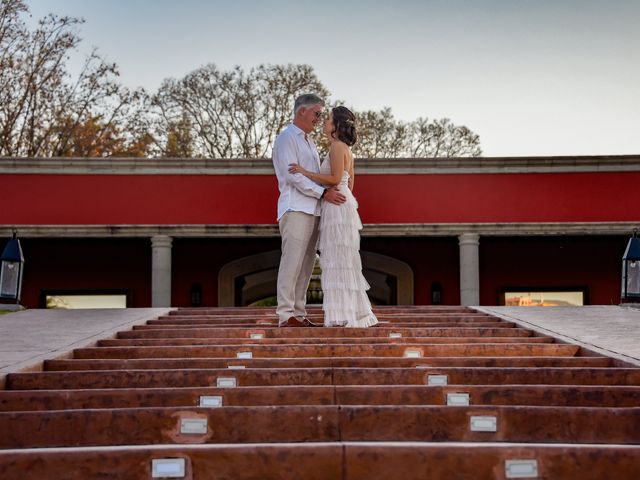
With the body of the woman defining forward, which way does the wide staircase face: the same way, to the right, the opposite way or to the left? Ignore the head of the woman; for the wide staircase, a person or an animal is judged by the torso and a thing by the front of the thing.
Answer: to the left

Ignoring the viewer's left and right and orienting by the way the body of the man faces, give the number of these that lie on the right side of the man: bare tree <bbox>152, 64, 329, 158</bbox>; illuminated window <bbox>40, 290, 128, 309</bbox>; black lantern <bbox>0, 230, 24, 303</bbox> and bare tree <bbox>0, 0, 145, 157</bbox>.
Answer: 0

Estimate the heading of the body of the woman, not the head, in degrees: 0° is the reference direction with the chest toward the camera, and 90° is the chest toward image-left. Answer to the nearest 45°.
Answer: approximately 90°

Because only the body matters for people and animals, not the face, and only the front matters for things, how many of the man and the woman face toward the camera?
0

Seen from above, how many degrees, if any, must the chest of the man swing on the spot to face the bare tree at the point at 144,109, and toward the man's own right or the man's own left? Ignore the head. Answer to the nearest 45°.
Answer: approximately 90° to the man's own left

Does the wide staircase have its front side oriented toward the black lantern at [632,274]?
no

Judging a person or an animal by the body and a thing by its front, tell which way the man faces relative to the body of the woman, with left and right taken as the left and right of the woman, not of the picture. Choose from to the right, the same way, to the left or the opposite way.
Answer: the opposite way

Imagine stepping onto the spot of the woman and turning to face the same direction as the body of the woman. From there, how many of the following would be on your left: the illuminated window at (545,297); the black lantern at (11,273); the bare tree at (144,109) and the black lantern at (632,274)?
0

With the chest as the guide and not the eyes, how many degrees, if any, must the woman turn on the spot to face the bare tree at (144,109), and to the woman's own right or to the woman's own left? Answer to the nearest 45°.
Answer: approximately 90° to the woman's own right

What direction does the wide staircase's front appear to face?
toward the camera

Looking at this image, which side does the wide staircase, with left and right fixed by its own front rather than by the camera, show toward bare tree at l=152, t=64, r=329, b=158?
back

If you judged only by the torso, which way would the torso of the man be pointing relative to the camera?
to the viewer's right

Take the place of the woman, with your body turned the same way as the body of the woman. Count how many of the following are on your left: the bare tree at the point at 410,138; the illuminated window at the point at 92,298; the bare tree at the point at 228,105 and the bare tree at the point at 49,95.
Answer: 0

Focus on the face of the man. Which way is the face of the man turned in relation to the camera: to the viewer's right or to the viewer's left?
to the viewer's right

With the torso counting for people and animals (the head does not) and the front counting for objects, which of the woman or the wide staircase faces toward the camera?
the wide staircase
